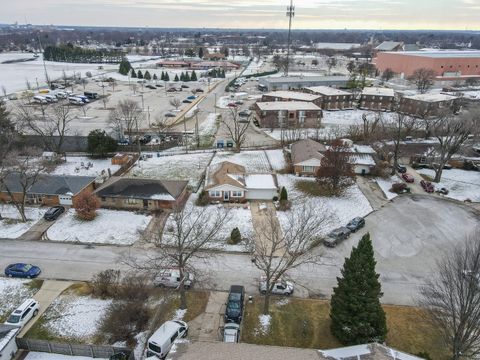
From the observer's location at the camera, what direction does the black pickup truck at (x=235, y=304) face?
facing the viewer

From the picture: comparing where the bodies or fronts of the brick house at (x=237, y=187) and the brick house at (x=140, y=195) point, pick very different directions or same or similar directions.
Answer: same or similar directions

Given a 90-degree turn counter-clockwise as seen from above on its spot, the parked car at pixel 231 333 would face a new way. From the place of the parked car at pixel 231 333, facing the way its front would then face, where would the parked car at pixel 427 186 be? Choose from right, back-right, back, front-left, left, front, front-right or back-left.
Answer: front-left

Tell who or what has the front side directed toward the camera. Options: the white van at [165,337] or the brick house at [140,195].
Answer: the brick house

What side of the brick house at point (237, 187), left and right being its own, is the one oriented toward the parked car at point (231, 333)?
front

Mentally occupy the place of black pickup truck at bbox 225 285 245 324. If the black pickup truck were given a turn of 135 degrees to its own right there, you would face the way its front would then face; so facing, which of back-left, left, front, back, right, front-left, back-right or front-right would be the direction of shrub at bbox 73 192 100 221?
front

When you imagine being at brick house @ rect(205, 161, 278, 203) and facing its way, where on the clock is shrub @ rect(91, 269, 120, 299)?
The shrub is roughly at 1 o'clock from the brick house.

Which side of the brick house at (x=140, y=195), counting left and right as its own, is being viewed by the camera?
front

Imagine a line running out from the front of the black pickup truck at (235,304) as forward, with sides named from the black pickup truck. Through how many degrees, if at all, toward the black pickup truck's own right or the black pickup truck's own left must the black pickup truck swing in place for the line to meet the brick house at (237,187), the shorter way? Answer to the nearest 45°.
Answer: approximately 180°

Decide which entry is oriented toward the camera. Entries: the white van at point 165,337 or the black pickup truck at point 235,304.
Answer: the black pickup truck
